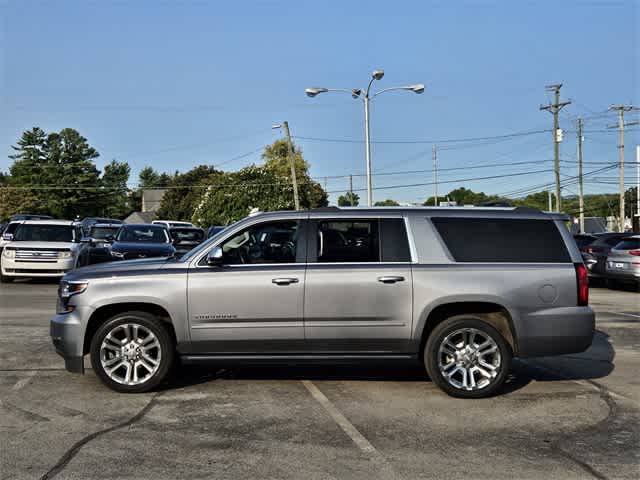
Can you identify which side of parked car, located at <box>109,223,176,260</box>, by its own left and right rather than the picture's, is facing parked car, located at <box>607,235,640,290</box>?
left

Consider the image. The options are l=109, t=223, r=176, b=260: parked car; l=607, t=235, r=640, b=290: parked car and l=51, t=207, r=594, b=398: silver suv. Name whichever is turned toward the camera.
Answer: l=109, t=223, r=176, b=260: parked car

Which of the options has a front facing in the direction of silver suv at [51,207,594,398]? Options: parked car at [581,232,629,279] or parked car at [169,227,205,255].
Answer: parked car at [169,227,205,255]

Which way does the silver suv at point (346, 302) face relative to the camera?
to the viewer's left

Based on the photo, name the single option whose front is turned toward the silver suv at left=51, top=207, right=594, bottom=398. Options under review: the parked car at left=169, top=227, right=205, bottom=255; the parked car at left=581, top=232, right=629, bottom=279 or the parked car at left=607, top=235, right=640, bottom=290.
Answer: the parked car at left=169, top=227, right=205, bottom=255

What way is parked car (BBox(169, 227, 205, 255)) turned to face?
toward the camera

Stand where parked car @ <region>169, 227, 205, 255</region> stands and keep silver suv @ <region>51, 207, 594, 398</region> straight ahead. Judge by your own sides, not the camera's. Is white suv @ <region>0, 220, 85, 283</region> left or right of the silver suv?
right

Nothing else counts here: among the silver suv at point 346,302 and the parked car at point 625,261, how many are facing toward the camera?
0

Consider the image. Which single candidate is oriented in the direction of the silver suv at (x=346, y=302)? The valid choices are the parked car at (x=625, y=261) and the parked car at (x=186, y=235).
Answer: the parked car at (x=186, y=235)

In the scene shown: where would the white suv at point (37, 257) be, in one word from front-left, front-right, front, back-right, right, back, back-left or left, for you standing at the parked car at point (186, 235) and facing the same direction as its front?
front-right

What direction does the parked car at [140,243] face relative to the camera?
toward the camera

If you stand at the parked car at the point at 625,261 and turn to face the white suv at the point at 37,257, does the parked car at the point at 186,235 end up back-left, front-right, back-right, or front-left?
front-right

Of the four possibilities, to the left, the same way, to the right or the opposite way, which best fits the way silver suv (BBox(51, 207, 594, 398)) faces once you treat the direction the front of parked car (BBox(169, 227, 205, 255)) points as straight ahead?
to the right
